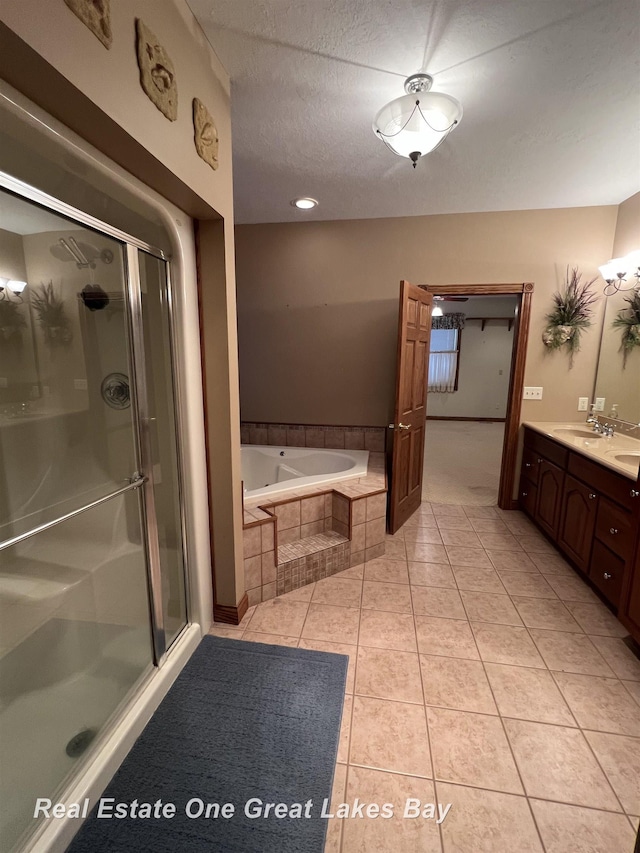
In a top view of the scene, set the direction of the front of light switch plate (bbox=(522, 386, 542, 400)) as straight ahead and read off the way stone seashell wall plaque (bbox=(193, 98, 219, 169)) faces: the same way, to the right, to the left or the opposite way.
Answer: to the left

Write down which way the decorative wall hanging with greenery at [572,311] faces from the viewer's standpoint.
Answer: facing the viewer

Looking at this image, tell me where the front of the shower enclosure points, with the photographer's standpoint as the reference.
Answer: facing the viewer and to the right of the viewer

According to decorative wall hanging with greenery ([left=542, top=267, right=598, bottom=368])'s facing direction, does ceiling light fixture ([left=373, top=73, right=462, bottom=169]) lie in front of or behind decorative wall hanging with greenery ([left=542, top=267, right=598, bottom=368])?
in front

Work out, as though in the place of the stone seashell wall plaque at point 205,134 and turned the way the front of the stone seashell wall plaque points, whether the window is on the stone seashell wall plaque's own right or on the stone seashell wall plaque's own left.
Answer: on the stone seashell wall plaque's own left

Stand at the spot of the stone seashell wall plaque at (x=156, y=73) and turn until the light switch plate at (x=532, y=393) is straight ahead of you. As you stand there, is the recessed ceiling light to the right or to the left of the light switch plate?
left

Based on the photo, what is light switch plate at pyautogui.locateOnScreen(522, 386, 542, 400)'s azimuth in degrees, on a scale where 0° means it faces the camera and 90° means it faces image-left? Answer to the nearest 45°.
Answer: approximately 0°

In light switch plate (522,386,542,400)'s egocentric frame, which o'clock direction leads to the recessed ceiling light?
The recessed ceiling light is roughly at 2 o'clock from the light switch plate.

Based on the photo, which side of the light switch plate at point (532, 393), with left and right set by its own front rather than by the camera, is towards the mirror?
left

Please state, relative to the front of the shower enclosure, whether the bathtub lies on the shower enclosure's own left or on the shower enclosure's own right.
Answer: on the shower enclosure's own left
